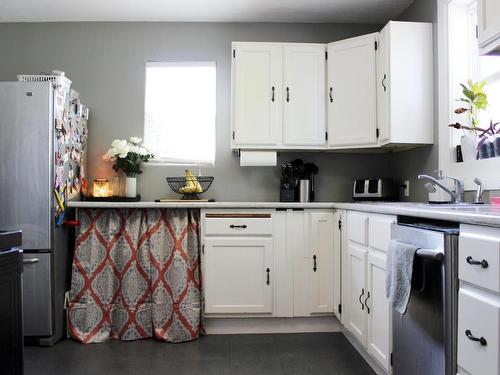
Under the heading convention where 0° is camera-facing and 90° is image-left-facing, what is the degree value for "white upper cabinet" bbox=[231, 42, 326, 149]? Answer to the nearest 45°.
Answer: approximately 0°

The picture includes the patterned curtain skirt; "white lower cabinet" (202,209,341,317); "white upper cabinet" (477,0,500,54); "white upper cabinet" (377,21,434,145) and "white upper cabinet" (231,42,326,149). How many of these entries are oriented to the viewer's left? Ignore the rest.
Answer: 2

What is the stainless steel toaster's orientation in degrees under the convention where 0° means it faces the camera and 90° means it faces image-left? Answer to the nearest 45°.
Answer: approximately 45°

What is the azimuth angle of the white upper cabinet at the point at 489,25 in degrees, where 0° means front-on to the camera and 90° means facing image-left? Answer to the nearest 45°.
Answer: approximately 90°

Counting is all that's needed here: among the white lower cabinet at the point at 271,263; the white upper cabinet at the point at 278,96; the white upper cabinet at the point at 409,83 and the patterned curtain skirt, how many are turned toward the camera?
3

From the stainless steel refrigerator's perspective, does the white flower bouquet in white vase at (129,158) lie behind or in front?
behind

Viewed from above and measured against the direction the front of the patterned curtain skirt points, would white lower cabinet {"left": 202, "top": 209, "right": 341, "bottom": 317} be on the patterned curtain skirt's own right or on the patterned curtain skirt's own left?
on the patterned curtain skirt's own left

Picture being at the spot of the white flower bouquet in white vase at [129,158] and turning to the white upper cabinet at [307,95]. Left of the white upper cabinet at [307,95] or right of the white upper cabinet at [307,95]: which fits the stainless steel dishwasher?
right

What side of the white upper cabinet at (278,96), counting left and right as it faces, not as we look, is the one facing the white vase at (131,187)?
right

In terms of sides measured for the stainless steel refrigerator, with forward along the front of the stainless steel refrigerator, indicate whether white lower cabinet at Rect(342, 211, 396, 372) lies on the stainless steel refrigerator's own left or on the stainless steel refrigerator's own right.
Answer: on the stainless steel refrigerator's own left
